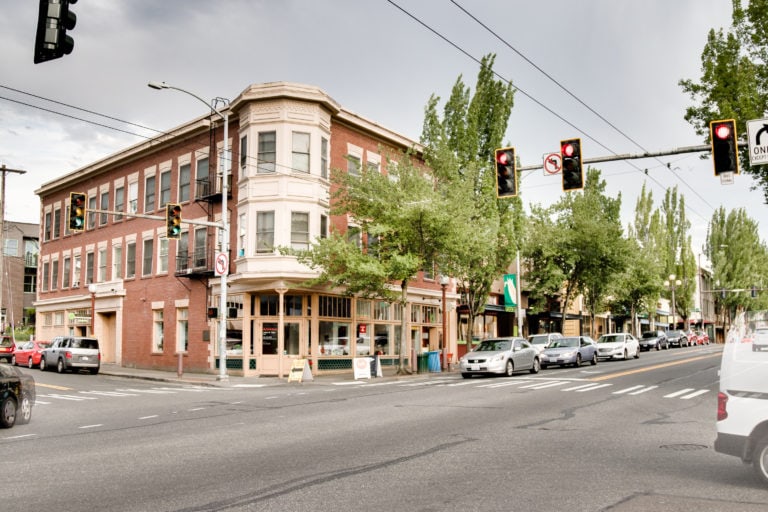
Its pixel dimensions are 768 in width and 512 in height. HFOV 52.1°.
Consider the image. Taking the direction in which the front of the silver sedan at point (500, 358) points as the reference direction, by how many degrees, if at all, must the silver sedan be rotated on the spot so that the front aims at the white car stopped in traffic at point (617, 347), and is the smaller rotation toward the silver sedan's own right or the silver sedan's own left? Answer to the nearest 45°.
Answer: approximately 180°

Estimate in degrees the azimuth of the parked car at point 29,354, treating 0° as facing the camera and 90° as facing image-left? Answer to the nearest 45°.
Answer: approximately 135°

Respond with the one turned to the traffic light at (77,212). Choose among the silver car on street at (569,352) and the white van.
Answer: the silver car on street

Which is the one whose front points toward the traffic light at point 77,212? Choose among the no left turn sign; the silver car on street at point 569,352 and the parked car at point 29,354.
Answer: the silver car on street at point 569,352

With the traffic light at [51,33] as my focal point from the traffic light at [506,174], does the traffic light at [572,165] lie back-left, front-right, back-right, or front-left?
back-left

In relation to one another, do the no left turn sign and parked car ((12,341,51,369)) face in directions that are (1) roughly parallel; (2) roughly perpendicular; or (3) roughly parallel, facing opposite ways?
roughly perpendicular

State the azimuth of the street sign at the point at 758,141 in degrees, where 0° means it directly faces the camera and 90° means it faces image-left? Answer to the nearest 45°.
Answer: approximately 0°

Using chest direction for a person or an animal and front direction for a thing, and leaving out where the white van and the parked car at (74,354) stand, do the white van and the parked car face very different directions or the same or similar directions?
very different directions

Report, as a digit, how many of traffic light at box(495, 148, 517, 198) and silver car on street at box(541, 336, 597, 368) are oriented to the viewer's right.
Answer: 0

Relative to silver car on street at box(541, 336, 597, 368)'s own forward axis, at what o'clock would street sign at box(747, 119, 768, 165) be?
The street sign is roughly at 10 o'clock from the silver car on street.

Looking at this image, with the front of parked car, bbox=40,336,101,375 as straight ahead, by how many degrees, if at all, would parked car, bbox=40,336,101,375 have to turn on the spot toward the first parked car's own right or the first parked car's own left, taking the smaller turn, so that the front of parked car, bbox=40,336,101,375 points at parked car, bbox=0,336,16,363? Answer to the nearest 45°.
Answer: approximately 45° to the first parked car's own right

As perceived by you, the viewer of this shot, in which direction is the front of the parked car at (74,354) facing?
facing away from the viewer and to the left of the viewer

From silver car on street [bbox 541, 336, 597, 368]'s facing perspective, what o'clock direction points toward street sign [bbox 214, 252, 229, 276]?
The street sign is roughly at 12 o'clock from the silver car on street.

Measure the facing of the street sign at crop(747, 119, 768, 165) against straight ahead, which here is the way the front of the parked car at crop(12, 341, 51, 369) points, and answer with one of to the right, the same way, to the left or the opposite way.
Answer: to the left
